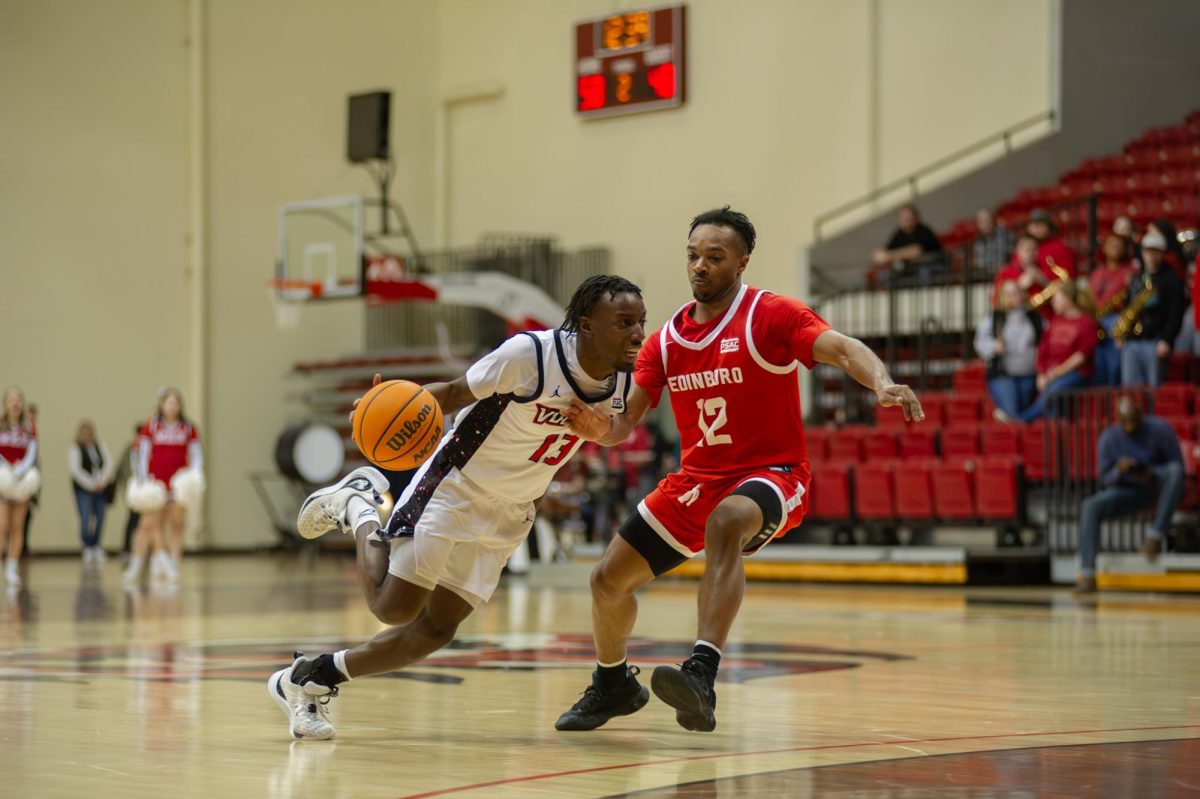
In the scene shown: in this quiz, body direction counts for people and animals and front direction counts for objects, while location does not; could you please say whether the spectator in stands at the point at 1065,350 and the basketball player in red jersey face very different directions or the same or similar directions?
same or similar directions

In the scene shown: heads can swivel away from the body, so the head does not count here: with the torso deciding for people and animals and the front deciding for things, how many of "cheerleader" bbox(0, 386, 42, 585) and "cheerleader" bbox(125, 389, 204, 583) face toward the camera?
2

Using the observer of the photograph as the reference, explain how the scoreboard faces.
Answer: facing the viewer and to the left of the viewer

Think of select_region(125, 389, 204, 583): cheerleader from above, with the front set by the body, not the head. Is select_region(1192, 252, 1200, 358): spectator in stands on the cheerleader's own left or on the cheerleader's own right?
on the cheerleader's own left

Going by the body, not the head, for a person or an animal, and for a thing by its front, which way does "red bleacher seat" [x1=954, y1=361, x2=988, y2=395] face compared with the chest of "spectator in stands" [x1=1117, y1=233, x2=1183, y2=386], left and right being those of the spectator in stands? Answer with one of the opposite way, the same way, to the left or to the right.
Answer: the same way

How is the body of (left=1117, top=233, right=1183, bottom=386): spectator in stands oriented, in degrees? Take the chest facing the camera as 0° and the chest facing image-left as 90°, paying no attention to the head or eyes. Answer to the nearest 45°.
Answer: approximately 45°

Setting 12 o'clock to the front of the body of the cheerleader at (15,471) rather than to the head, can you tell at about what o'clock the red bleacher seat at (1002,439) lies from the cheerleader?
The red bleacher seat is roughly at 10 o'clock from the cheerleader.

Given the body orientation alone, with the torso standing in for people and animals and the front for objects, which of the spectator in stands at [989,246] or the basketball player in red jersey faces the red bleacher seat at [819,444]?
the spectator in stands

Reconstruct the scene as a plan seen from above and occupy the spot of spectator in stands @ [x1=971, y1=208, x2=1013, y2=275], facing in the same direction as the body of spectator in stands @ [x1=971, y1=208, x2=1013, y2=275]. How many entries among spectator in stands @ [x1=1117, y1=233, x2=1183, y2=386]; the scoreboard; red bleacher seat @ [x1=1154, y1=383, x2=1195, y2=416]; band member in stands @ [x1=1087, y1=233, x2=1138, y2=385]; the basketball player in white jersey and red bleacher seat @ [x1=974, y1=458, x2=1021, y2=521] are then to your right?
1

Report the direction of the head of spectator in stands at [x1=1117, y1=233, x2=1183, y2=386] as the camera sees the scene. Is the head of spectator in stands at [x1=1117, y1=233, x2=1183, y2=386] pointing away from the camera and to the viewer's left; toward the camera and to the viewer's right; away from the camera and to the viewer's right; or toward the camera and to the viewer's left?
toward the camera and to the viewer's left

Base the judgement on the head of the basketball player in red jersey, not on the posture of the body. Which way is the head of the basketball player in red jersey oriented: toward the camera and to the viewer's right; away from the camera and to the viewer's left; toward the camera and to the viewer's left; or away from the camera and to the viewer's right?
toward the camera and to the viewer's left

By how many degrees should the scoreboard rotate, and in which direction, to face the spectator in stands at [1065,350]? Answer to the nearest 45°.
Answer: approximately 90° to its left

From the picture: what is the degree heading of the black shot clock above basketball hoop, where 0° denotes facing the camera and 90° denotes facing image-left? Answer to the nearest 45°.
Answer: approximately 45°

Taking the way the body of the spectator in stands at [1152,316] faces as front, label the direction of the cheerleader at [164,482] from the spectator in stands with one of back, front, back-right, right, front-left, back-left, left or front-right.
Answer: front-right

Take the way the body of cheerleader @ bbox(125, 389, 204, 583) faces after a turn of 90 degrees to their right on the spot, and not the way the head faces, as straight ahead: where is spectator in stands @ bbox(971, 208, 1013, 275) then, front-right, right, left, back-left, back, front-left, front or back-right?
back

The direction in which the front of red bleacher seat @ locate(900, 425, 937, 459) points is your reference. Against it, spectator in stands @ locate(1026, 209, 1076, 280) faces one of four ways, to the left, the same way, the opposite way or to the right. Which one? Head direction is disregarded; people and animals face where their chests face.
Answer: the same way

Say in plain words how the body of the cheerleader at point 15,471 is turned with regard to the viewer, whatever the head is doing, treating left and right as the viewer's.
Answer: facing the viewer

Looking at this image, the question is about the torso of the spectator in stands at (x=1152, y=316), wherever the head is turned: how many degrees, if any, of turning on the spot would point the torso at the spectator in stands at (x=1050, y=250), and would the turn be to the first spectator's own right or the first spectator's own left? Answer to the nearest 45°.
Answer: approximately 90° to the first spectator's own right

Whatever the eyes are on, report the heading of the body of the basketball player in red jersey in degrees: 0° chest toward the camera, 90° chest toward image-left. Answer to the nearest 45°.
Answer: approximately 45°

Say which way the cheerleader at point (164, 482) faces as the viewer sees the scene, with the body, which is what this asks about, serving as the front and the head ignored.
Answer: toward the camera
